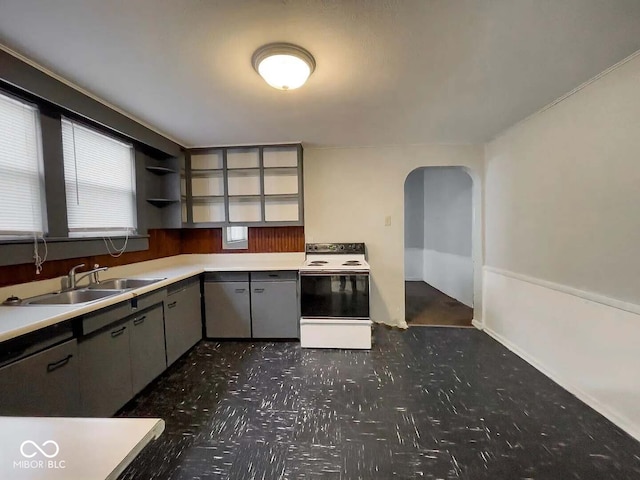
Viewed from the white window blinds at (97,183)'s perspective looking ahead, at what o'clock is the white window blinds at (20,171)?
the white window blinds at (20,171) is roughly at 3 o'clock from the white window blinds at (97,183).

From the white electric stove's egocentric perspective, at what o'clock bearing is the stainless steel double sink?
The stainless steel double sink is roughly at 2 o'clock from the white electric stove.

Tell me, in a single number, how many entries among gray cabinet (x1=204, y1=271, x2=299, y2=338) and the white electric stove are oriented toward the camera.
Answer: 2

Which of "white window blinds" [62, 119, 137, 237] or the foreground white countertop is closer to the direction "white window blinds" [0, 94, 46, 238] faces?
the foreground white countertop

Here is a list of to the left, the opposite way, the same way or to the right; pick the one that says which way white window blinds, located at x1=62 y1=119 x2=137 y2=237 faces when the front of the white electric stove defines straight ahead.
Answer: to the left

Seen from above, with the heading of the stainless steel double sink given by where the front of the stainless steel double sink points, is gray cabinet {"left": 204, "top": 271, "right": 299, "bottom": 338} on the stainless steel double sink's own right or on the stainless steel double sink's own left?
on the stainless steel double sink's own left

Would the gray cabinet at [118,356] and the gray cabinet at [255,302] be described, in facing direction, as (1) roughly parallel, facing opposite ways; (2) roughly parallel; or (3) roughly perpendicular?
roughly perpendicular

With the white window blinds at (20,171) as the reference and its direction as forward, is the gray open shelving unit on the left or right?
on its left

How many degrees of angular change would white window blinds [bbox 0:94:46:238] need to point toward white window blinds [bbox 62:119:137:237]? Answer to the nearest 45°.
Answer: approximately 90° to its left

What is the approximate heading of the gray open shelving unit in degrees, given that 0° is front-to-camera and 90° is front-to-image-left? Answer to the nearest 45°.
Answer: approximately 0°

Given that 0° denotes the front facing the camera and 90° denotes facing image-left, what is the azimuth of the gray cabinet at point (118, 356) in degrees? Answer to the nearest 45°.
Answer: approximately 315°
